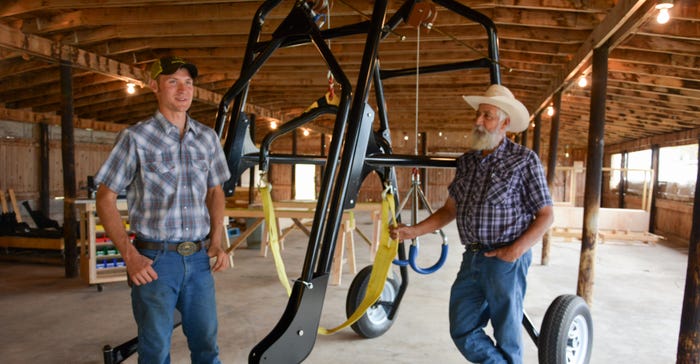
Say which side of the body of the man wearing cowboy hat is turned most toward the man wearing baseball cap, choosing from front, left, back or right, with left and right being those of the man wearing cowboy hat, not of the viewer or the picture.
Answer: front

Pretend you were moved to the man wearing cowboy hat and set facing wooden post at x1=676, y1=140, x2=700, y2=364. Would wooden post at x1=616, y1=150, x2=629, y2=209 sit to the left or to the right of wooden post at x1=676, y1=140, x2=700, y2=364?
left

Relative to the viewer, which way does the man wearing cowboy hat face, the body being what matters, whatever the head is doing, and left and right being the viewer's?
facing the viewer and to the left of the viewer

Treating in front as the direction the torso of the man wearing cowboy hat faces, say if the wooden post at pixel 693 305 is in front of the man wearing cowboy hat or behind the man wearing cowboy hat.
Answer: behind

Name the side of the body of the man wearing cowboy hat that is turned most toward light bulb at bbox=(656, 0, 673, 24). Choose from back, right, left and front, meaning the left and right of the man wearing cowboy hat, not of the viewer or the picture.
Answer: back

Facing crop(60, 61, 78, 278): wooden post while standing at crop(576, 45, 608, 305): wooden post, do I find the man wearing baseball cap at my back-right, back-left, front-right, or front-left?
front-left

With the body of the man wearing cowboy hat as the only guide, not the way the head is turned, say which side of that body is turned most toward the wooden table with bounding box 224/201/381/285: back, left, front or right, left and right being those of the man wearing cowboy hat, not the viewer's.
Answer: right

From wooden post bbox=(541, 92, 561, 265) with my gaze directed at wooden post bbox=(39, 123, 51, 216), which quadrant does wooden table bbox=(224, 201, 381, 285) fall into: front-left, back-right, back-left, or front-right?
front-left
